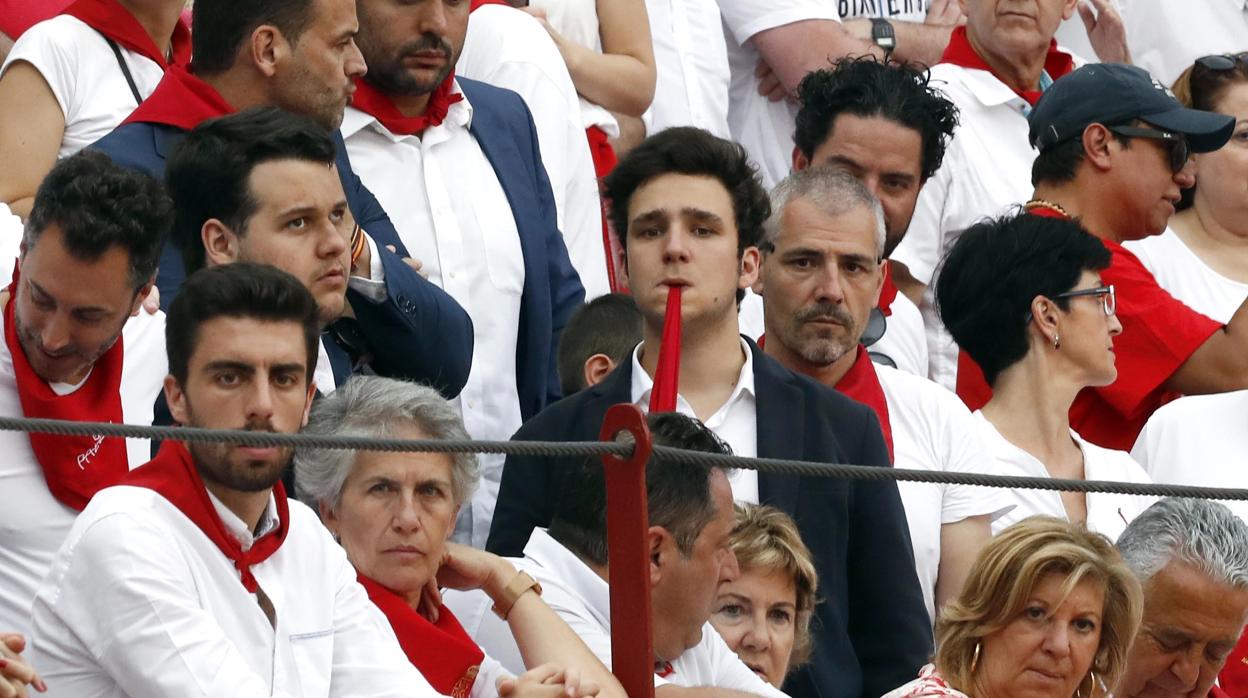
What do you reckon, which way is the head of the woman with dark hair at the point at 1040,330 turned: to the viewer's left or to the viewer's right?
to the viewer's right

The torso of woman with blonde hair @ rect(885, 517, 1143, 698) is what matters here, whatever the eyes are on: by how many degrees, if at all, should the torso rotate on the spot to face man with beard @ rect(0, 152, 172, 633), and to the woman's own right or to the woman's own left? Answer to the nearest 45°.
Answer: approximately 90° to the woman's own right

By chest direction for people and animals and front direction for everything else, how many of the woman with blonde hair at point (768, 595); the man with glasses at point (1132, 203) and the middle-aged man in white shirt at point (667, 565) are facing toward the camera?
1
